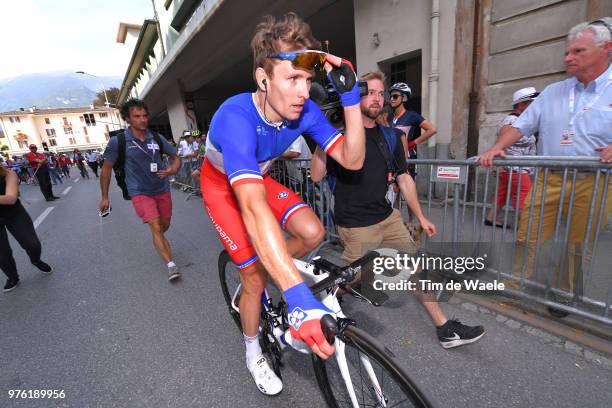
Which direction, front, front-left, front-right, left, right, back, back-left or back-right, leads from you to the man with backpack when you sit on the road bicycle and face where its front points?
back

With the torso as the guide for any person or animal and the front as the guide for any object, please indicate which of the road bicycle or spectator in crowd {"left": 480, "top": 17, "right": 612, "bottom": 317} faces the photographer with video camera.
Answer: the spectator in crowd

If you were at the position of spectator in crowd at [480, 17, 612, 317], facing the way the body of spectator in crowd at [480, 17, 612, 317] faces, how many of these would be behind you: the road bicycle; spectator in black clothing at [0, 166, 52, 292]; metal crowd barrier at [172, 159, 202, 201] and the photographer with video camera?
0

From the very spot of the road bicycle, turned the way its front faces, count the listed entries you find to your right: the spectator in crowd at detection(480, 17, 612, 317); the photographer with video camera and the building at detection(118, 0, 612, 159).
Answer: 0

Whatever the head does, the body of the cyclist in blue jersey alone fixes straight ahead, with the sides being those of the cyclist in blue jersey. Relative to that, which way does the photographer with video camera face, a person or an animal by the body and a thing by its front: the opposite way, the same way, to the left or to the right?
the same way

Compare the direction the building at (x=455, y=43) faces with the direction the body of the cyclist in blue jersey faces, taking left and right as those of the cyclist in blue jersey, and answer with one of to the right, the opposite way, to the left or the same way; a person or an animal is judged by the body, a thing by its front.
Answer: to the right

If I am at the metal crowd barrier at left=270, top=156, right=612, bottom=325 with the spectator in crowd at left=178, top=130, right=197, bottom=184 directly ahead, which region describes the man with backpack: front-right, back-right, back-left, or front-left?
front-left

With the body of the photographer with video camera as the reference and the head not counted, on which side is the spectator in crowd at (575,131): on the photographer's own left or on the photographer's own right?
on the photographer's own left

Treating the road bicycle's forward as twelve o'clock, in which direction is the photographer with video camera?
The photographer with video camera is roughly at 8 o'clock from the road bicycle.

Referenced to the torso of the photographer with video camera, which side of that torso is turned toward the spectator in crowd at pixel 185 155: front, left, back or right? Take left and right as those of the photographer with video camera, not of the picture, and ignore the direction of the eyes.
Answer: back

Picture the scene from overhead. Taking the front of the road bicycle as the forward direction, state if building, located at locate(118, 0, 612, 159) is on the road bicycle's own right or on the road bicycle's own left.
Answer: on the road bicycle's own left

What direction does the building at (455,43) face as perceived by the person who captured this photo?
facing the viewer and to the left of the viewer

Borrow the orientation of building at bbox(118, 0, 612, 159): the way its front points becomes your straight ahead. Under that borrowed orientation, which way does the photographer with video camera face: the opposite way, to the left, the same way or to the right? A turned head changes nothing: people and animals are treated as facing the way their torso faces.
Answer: to the left

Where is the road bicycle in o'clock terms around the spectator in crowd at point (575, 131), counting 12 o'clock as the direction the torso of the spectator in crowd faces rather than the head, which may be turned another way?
The road bicycle is roughly at 11 o'clock from the spectator in crowd.

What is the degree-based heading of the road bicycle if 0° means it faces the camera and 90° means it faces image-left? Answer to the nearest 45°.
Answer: approximately 315°

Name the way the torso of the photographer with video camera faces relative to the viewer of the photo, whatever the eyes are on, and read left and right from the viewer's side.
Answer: facing the viewer and to the right of the viewer

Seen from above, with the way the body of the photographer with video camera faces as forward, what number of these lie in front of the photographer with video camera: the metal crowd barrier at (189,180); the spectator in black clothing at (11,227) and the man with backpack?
0

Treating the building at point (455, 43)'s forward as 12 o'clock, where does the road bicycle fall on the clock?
The road bicycle is roughly at 11 o'clock from the building.

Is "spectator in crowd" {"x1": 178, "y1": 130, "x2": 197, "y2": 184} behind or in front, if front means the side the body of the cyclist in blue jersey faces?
behind
